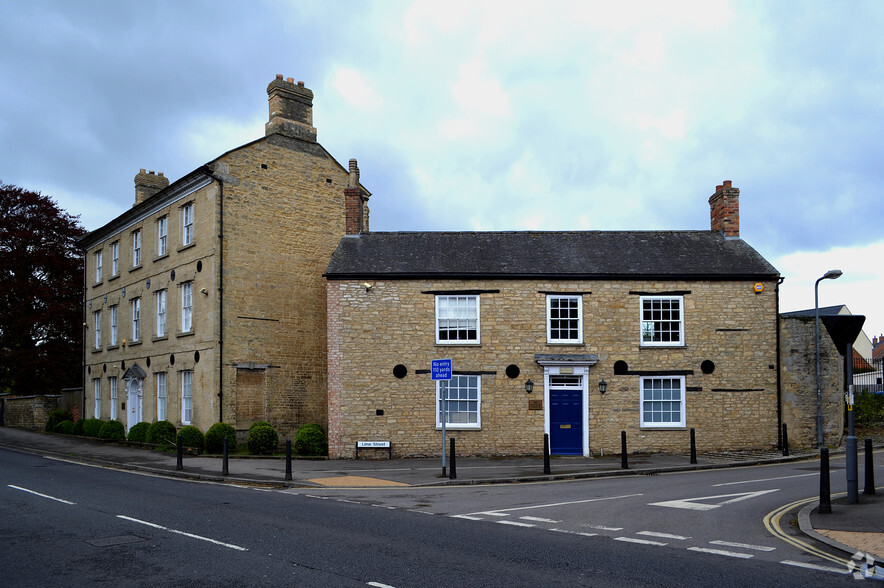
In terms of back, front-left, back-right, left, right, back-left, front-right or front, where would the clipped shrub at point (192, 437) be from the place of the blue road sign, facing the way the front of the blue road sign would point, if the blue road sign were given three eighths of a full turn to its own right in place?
front

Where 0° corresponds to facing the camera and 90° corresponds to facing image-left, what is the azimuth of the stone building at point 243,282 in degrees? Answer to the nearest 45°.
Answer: approximately 45°

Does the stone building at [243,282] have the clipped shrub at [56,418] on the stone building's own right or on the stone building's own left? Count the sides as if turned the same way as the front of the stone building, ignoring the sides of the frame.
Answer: on the stone building's own right

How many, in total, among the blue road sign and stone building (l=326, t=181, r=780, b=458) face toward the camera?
2

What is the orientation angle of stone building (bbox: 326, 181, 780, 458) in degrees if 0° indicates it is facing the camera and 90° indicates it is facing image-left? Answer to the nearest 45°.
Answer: approximately 0°

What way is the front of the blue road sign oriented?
toward the camera
